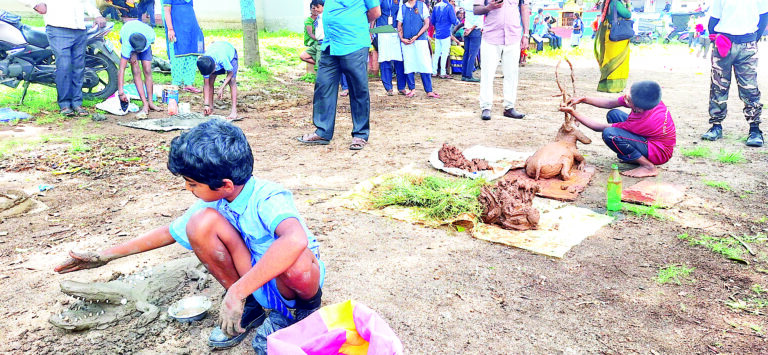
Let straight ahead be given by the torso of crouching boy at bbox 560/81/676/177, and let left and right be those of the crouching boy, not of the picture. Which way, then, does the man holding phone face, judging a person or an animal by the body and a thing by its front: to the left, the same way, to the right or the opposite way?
to the left

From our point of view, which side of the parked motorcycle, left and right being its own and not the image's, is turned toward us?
left

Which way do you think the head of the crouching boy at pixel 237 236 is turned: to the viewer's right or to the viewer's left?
to the viewer's left

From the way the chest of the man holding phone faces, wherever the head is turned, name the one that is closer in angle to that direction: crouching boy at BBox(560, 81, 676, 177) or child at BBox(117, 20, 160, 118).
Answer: the crouching boy

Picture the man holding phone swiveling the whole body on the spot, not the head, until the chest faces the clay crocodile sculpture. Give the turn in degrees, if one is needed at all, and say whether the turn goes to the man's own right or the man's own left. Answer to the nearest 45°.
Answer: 0° — they already face it

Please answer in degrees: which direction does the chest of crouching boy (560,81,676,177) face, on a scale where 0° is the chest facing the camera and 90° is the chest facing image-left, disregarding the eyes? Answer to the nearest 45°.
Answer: approximately 90°

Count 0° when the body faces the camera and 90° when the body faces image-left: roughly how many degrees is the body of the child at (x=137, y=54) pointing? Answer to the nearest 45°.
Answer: approximately 0°

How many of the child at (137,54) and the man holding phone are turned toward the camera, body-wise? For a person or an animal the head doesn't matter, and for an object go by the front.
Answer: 2
